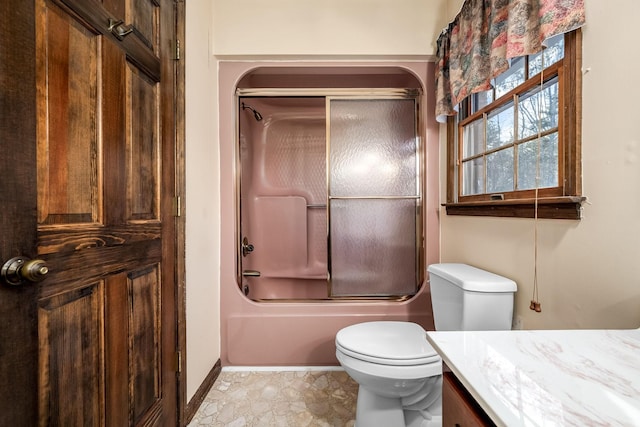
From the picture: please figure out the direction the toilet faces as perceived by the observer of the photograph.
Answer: facing to the left of the viewer

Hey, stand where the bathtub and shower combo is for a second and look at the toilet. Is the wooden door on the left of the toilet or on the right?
right

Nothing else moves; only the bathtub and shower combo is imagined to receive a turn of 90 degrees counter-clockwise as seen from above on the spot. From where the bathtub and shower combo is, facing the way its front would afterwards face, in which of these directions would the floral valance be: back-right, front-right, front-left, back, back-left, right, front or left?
front-right

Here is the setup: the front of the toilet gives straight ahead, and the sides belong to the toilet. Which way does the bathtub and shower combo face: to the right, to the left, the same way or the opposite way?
to the left

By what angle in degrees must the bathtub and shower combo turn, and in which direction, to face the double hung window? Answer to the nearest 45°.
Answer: approximately 45° to its left

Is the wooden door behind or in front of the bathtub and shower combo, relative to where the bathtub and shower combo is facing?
in front

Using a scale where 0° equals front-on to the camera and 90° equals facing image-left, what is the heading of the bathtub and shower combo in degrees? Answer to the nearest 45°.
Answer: approximately 0°

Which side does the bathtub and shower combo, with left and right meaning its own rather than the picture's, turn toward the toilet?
front
